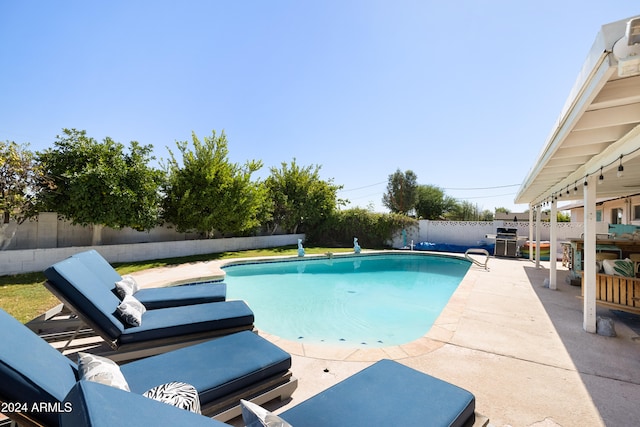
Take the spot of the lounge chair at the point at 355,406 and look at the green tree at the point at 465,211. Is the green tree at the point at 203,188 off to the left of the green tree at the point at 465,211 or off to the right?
left

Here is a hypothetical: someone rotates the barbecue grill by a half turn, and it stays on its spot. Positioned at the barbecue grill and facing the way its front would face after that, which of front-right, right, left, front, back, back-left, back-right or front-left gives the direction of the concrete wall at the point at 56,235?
back-left

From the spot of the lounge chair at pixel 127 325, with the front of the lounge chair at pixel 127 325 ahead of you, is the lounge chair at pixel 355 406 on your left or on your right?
on your right

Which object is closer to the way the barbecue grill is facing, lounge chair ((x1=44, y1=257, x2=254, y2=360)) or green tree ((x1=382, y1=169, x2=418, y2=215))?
the lounge chair

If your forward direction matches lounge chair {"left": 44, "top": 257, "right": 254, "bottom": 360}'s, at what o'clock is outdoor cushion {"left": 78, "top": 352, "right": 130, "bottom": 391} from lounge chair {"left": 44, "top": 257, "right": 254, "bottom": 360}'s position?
The outdoor cushion is roughly at 3 o'clock from the lounge chair.

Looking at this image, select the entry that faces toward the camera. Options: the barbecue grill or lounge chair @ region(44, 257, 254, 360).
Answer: the barbecue grill

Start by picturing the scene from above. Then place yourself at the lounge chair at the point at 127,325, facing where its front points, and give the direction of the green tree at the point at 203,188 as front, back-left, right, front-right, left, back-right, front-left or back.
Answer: left

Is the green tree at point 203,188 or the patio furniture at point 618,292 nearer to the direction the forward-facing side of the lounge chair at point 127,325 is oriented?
the patio furniture

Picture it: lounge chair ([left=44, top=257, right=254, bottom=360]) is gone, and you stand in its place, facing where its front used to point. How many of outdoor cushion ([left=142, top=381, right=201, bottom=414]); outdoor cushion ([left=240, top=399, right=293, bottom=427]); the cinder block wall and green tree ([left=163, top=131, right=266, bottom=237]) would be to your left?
2

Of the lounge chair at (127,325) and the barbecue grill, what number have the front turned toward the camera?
1

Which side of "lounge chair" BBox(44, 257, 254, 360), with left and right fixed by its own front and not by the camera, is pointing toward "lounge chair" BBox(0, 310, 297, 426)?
right

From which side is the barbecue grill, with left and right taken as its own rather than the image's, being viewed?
front

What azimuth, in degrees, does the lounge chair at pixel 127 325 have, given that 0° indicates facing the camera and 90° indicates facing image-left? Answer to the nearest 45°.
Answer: approximately 270°

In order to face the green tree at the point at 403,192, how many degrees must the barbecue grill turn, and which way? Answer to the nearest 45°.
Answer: approximately 135° to its right

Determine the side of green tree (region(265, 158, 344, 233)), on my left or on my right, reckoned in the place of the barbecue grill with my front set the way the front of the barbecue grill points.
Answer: on my right
